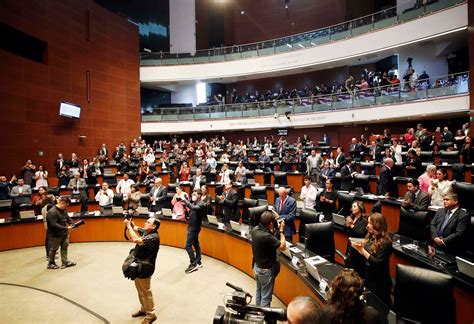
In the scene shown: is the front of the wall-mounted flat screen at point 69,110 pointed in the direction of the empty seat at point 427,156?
yes

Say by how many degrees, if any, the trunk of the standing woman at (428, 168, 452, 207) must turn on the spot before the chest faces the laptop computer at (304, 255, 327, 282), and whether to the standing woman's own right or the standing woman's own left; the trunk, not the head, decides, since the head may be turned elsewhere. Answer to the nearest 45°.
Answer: approximately 45° to the standing woman's own left

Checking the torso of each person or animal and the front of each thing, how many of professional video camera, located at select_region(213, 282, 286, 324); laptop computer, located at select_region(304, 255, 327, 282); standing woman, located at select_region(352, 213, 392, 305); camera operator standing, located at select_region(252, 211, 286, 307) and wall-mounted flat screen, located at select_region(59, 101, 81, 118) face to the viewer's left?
2

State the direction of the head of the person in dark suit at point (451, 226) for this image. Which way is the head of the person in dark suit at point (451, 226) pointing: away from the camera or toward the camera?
toward the camera

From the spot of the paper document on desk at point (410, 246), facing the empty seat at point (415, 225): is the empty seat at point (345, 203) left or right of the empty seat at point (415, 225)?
left

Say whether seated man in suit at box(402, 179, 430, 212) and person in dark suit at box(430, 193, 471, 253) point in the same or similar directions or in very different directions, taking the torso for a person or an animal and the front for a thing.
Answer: same or similar directions

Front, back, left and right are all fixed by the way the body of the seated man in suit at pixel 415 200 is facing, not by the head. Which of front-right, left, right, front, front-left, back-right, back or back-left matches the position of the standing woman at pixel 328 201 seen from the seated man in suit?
front-right

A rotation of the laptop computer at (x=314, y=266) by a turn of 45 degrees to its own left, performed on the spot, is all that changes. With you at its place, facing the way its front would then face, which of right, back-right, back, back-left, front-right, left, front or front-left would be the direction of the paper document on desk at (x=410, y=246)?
front-right

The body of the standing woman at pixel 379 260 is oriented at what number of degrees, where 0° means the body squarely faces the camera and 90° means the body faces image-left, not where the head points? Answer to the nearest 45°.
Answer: approximately 90°

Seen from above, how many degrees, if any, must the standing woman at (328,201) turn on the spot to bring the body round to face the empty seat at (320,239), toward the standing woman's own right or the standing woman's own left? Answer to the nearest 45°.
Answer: approximately 45° to the standing woman's own left

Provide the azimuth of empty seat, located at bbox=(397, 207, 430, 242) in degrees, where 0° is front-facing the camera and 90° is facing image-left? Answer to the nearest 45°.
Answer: approximately 45°

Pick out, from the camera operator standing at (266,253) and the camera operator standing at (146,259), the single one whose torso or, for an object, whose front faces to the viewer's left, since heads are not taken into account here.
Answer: the camera operator standing at (146,259)
